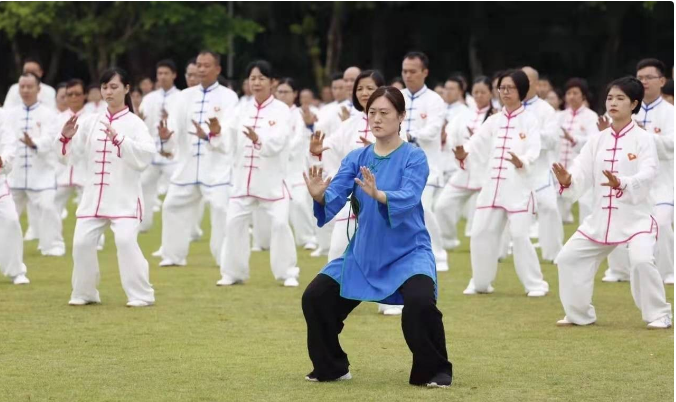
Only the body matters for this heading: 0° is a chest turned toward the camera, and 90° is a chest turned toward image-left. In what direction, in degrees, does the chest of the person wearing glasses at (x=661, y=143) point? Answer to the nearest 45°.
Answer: approximately 45°

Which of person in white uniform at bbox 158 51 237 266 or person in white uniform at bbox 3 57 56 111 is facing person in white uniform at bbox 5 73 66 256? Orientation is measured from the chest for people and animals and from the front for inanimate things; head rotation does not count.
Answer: person in white uniform at bbox 3 57 56 111

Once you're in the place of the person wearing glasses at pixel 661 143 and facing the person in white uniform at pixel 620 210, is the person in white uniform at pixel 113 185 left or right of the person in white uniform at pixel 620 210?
right

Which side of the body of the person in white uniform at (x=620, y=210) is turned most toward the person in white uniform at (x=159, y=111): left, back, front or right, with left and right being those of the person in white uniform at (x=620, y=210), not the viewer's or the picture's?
right

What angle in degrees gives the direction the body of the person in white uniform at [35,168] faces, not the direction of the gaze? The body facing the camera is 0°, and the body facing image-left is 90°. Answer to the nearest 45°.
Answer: approximately 0°

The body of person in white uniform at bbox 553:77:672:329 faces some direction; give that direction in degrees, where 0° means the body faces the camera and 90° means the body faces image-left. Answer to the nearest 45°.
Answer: approximately 45°
